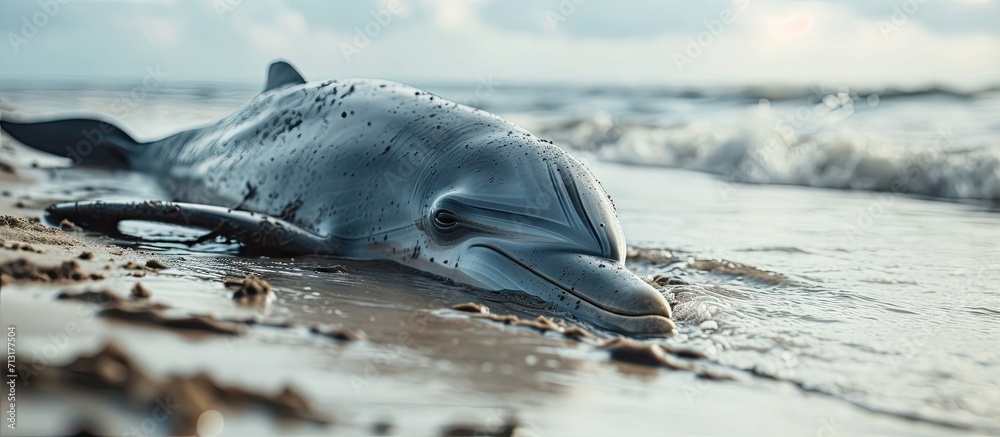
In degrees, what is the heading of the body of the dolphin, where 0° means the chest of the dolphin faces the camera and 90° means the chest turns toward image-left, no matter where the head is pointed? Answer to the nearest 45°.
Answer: approximately 315°

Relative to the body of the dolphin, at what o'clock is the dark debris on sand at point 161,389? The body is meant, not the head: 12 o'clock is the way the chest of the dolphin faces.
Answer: The dark debris on sand is roughly at 2 o'clock from the dolphin.

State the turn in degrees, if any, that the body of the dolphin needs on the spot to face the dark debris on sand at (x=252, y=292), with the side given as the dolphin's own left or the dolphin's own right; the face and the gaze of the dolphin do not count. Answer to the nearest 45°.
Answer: approximately 90° to the dolphin's own right

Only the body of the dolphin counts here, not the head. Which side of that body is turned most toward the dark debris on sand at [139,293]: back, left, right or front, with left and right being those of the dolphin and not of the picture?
right

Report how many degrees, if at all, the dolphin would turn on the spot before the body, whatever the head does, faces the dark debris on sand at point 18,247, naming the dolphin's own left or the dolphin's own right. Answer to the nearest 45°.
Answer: approximately 90° to the dolphin's own right

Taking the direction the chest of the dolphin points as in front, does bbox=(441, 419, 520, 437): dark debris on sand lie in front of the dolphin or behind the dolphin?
in front

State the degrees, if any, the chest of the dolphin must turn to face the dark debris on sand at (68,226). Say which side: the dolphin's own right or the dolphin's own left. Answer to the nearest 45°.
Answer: approximately 135° to the dolphin's own right

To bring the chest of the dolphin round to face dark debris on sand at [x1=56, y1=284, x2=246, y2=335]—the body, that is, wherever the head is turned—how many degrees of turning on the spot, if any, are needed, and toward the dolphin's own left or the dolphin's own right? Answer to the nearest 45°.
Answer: approximately 90° to the dolphin's own right
